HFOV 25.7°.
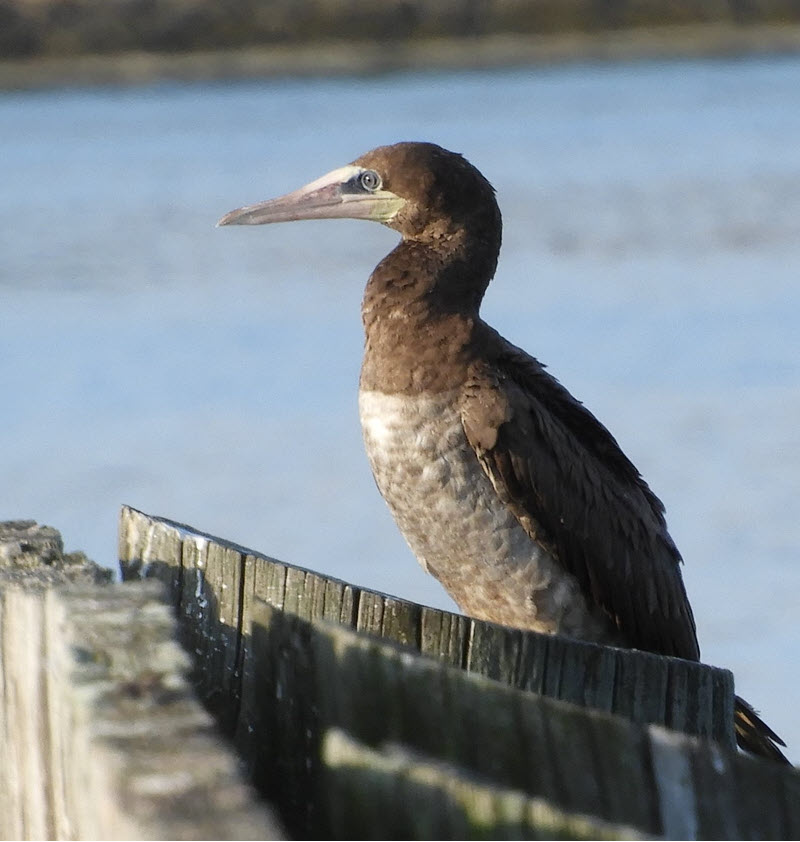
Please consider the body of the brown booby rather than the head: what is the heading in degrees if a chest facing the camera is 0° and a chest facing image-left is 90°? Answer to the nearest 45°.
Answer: approximately 90°

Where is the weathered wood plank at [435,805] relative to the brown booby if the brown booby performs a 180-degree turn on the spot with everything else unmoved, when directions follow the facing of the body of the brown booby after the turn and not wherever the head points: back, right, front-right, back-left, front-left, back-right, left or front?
right

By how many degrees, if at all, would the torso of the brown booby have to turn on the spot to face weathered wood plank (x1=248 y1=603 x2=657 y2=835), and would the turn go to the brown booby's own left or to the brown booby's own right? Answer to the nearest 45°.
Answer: approximately 90° to the brown booby's own left
